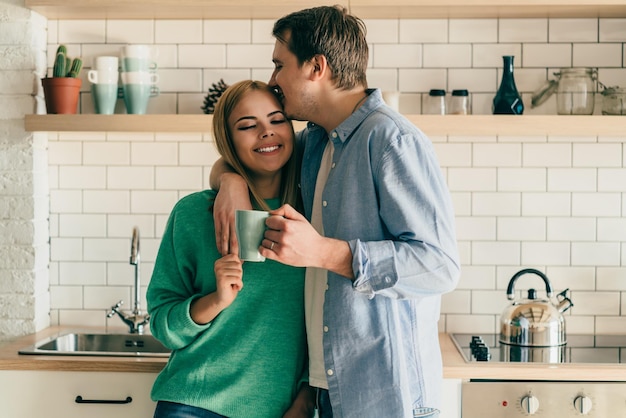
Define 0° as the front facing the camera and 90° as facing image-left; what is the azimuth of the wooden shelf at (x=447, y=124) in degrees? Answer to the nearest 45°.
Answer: approximately 0°

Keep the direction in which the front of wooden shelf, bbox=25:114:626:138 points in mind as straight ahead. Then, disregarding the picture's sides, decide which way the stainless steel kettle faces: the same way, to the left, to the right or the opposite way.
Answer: to the left

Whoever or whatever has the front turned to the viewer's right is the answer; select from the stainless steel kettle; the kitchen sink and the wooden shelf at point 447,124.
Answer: the stainless steel kettle

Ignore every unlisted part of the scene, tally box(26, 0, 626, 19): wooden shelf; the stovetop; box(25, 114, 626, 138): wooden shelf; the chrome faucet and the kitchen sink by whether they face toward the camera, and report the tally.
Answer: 5

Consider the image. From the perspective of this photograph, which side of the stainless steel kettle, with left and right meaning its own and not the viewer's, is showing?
right

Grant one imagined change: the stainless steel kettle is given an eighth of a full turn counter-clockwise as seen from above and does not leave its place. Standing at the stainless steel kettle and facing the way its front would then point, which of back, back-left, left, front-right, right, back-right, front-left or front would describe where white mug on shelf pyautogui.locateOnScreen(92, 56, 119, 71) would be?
back-left

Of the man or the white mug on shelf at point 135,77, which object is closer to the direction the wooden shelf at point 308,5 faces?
the man

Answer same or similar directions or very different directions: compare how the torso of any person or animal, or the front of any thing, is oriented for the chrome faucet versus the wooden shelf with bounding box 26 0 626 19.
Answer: same or similar directions

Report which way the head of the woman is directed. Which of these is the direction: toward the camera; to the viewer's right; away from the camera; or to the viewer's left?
toward the camera

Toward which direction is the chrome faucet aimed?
toward the camera

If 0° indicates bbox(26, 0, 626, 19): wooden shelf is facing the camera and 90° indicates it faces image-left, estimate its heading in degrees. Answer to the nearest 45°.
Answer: approximately 0°

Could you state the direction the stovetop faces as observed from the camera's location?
facing the viewer

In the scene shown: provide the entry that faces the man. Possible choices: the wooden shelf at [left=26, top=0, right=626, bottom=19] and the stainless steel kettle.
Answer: the wooden shelf

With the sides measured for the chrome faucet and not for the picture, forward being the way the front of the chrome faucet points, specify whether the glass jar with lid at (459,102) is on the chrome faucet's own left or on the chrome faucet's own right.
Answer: on the chrome faucet's own left
